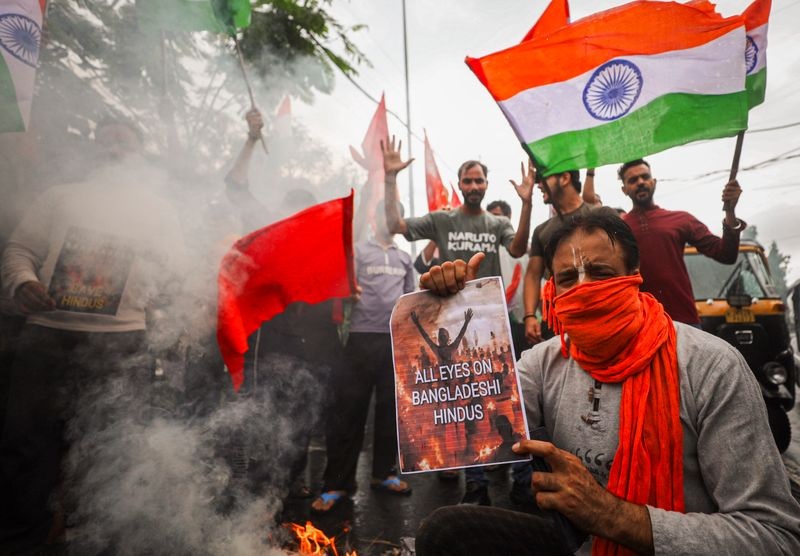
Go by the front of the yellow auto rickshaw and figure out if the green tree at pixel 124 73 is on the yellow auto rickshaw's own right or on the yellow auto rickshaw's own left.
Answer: on the yellow auto rickshaw's own right

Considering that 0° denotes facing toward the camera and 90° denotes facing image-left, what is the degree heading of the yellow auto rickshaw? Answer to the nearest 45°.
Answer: approximately 0°

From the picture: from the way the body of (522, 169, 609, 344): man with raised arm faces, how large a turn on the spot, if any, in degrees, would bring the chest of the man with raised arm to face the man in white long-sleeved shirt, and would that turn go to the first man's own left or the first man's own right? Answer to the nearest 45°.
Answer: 0° — they already face them

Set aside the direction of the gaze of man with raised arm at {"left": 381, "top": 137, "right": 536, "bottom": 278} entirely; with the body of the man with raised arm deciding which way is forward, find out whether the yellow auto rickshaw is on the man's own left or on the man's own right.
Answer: on the man's own left

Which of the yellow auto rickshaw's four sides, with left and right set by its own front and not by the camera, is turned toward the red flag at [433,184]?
right

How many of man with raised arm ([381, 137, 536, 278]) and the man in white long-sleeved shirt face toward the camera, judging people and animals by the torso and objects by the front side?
2

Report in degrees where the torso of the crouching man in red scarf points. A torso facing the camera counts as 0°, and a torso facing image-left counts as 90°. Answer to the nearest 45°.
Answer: approximately 45°

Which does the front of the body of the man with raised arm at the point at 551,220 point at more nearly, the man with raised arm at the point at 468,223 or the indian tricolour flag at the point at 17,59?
the indian tricolour flag

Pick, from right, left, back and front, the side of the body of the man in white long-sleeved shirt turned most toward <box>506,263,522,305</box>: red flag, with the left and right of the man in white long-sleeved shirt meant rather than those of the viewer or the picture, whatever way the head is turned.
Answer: left

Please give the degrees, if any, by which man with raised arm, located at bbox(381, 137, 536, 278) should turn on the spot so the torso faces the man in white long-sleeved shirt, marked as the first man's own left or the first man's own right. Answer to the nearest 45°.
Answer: approximately 45° to the first man's own right

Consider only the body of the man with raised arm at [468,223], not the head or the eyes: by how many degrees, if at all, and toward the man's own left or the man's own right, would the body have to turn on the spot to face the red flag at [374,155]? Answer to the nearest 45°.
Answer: approximately 135° to the man's own right
